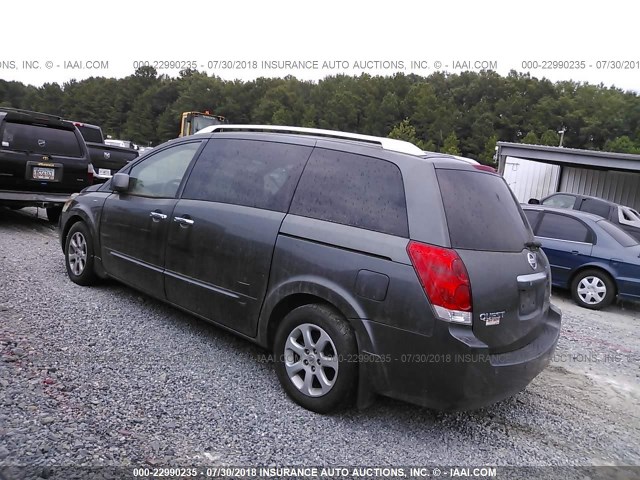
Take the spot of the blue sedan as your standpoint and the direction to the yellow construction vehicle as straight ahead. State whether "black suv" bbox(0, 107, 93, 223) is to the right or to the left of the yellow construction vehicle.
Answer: left

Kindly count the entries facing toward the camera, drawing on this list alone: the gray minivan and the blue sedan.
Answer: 0

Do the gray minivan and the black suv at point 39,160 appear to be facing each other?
no

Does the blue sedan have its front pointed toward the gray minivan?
no

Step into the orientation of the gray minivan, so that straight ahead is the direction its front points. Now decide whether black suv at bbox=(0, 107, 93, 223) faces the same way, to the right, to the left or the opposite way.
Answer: the same way

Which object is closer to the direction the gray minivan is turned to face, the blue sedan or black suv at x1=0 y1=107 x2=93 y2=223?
the black suv

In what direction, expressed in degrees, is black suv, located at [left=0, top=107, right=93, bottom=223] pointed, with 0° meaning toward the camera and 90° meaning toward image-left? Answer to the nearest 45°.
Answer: approximately 180°

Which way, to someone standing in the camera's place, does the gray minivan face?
facing away from the viewer and to the left of the viewer

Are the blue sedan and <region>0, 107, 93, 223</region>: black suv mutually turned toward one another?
no

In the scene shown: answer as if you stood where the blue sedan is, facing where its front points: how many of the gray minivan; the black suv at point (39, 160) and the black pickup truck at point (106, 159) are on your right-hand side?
0

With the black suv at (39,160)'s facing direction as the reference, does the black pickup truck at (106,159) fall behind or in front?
in front

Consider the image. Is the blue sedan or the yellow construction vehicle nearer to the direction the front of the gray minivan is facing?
the yellow construction vehicle

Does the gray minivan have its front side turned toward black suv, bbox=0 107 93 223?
yes

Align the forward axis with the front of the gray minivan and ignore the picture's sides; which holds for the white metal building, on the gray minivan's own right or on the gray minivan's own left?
on the gray minivan's own right
